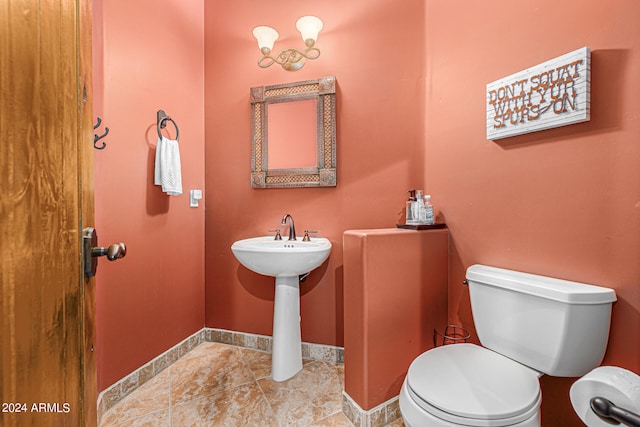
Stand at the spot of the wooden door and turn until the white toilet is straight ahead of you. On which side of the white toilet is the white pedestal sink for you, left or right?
left

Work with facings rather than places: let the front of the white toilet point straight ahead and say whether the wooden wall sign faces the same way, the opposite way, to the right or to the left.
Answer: the same way

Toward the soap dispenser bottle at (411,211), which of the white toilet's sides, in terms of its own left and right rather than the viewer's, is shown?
right

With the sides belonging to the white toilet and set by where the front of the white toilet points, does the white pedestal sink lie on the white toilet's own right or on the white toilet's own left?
on the white toilet's own right

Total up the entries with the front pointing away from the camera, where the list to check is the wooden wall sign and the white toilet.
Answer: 0

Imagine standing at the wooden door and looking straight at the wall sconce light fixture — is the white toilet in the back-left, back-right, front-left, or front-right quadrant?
front-right

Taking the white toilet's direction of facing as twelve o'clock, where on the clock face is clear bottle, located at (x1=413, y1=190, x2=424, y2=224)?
The clear bottle is roughly at 3 o'clock from the white toilet.

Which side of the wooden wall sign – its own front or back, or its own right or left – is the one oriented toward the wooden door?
front

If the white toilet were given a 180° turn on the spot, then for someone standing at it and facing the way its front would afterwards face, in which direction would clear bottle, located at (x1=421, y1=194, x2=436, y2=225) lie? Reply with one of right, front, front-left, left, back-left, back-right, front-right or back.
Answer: left

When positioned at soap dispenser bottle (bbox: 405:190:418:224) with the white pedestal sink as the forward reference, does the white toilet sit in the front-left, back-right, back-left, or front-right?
back-left

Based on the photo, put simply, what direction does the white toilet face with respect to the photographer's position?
facing the viewer and to the left of the viewer
